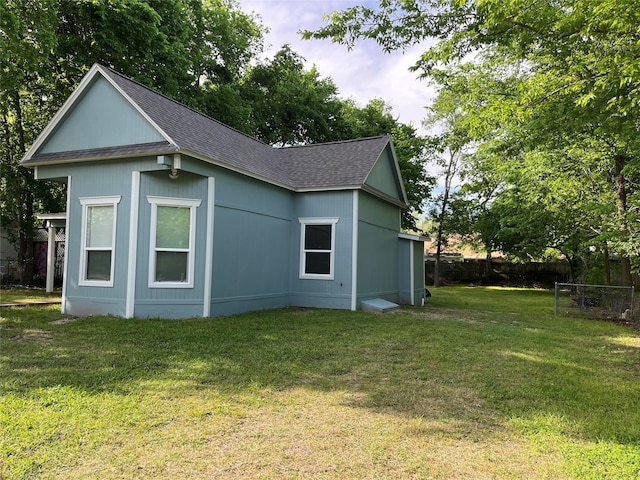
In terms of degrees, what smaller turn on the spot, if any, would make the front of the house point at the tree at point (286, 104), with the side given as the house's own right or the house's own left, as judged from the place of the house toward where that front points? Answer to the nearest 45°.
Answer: approximately 135° to the house's own right

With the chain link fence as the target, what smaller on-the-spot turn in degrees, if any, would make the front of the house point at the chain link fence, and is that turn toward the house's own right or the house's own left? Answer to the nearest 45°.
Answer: approximately 135° to the house's own left

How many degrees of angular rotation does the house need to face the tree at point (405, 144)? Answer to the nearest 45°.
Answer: approximately 180°

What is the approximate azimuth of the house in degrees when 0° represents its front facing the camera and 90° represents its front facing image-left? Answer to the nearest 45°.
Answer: approximately 45°
